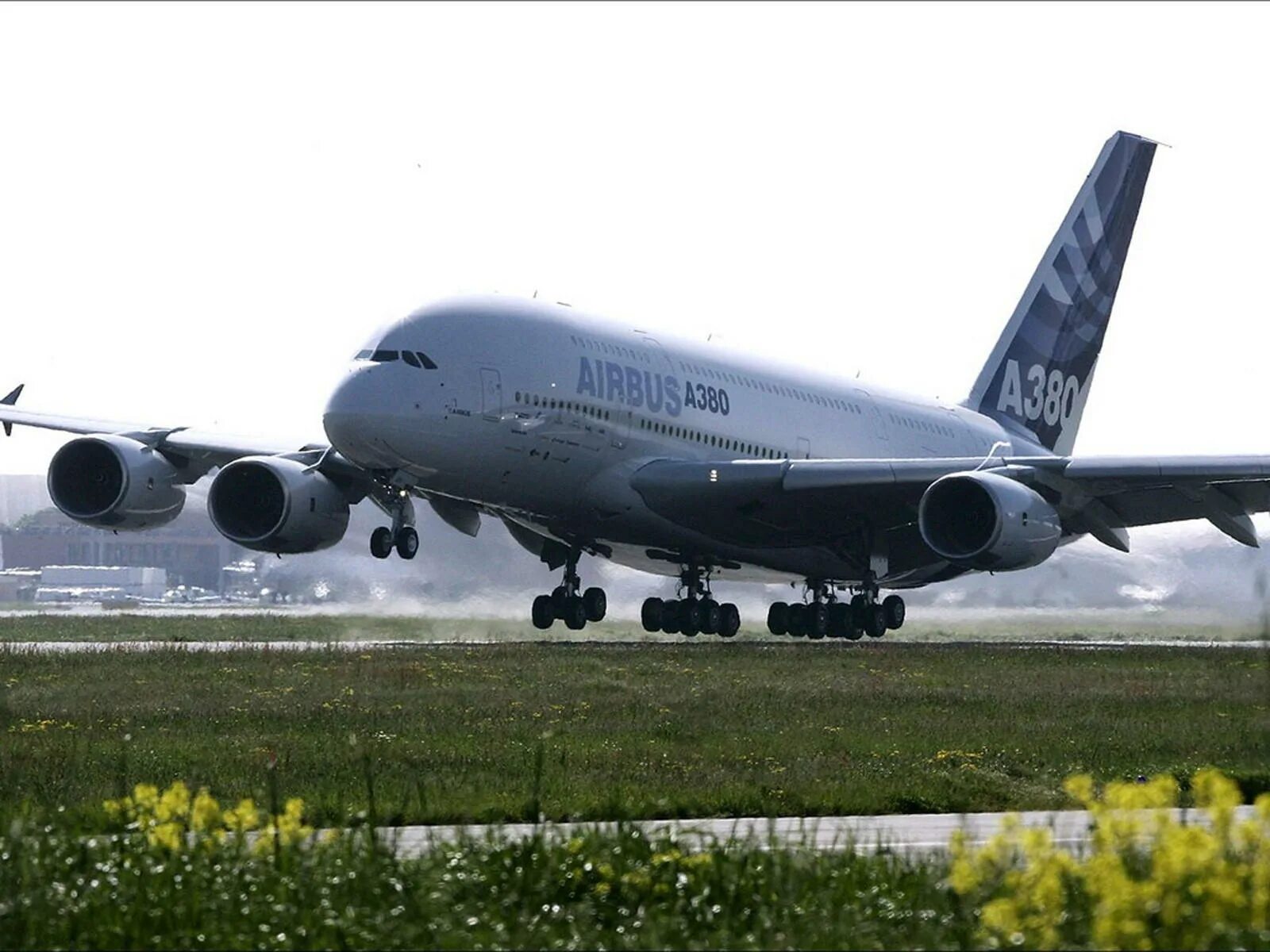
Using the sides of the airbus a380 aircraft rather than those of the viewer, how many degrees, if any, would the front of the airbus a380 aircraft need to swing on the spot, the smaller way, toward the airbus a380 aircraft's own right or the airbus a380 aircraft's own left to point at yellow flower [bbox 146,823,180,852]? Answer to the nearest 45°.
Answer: approximately 45° to the airbus a380 aircraft's own left

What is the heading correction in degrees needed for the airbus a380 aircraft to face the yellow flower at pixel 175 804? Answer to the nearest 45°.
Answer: approximately 45° to its left

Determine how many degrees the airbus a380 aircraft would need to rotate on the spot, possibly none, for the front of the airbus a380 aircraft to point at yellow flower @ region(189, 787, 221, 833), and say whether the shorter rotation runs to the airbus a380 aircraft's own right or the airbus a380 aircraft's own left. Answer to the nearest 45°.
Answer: approximately 45° to the airbus a380 aircraft's own left

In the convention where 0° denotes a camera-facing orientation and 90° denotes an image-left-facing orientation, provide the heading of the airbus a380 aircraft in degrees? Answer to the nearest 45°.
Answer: approximately 45°
